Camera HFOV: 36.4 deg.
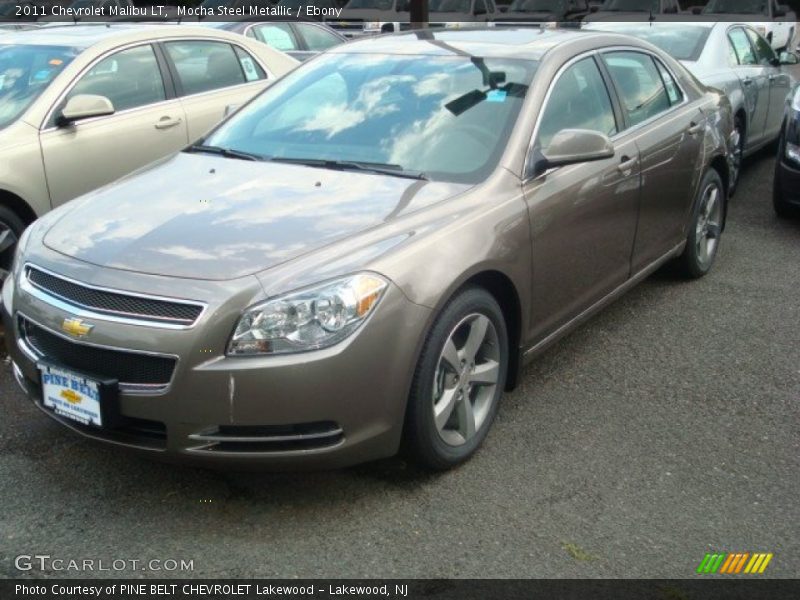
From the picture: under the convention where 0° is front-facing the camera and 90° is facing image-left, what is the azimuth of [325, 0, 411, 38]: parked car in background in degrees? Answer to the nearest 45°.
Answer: approximately 45°

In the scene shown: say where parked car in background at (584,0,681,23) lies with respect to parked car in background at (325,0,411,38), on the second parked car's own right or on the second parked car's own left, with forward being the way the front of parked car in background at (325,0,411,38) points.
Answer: on the second parked car's own left

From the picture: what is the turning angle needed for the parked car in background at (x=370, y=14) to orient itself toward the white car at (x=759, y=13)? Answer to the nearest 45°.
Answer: approximately 135° to its left

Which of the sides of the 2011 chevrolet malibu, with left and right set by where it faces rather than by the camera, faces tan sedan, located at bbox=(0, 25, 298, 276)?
right

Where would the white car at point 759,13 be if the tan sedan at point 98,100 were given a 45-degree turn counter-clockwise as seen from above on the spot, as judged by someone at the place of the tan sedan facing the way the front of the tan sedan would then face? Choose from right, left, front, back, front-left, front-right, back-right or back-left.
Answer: back-left

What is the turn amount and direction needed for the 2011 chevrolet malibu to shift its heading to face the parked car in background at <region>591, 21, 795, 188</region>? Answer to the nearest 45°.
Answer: approximately 180°

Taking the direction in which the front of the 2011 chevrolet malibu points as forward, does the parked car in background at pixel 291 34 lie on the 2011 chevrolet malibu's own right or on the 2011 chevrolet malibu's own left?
on the 2011 chevrolet malibu's own right

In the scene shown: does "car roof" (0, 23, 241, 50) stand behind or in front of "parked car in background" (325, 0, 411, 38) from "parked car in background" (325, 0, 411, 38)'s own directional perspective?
in front

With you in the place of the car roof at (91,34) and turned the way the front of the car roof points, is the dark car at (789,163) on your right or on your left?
on your left

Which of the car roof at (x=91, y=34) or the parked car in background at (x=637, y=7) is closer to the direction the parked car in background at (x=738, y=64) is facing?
the parked car in background
